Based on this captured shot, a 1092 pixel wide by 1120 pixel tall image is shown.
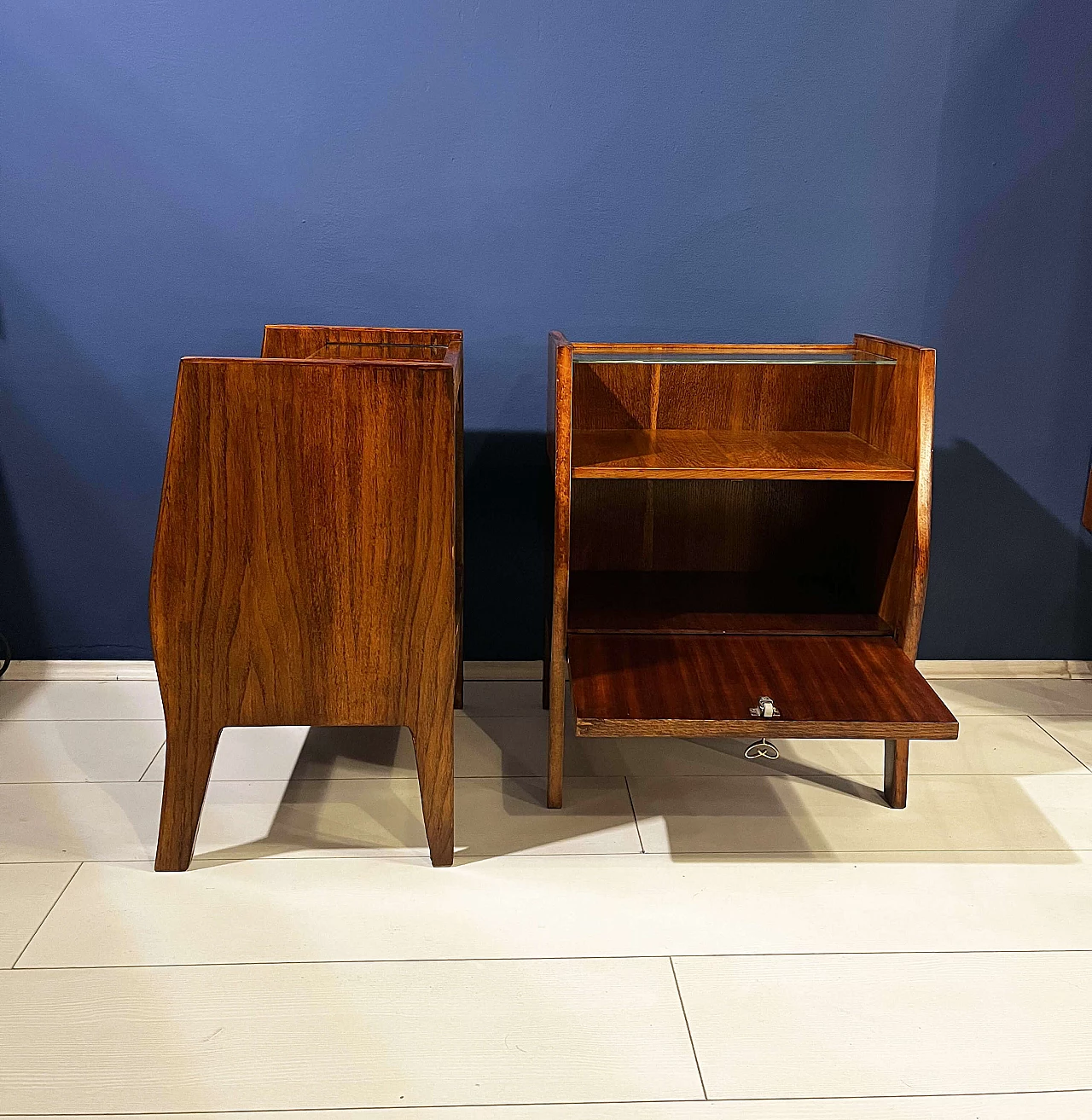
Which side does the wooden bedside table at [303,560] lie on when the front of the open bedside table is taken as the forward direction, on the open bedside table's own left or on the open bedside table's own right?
on the open bedside table's own right

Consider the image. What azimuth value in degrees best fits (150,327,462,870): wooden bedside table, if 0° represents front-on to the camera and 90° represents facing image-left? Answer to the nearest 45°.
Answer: approximately 90°

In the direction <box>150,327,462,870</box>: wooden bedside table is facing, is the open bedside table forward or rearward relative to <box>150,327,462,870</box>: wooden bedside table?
rearward

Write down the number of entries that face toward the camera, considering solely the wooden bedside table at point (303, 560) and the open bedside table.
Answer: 1

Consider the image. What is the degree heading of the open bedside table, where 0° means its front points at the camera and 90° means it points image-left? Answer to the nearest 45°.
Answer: approximately 0°

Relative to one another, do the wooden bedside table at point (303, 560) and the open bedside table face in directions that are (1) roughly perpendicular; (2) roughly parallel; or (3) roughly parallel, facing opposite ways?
roughly perpendicular
